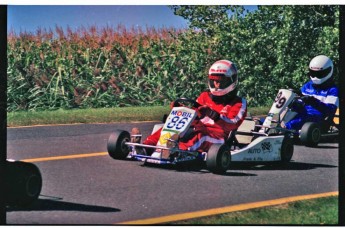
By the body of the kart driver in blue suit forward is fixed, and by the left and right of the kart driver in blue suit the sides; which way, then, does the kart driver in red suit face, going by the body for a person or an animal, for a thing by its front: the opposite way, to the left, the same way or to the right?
the same way

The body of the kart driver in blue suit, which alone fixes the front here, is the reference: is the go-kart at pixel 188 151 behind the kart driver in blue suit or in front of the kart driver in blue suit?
in front

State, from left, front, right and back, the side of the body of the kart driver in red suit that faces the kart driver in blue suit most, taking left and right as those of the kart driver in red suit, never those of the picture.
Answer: back

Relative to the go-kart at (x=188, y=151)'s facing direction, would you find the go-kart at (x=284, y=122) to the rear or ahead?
to the rear

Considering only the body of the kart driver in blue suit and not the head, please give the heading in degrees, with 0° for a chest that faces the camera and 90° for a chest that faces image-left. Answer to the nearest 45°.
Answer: approximately 45°

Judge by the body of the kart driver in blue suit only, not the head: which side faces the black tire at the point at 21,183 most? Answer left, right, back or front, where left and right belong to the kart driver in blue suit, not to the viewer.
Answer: front

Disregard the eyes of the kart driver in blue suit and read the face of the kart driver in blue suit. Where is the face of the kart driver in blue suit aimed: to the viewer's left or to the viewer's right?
to the viewer's left

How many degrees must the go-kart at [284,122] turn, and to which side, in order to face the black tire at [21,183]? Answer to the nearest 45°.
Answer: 0° — it already faces it

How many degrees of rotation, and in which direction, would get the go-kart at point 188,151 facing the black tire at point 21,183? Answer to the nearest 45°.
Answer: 0° — it already faces it

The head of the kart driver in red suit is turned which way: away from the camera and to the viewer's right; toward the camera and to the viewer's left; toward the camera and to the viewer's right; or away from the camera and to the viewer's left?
toward the camera and to the viewer's left

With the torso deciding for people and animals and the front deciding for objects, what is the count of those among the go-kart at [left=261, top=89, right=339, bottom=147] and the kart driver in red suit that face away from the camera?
0

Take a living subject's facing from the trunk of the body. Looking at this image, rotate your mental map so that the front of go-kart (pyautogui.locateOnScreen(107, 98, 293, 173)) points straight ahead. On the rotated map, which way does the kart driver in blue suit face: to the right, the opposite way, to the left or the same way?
the same way

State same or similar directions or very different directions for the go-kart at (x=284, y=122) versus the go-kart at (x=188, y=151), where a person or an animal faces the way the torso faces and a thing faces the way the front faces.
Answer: same or similar directions

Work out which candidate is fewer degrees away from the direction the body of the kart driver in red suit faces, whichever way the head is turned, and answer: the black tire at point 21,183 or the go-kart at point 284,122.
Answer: the black tire
